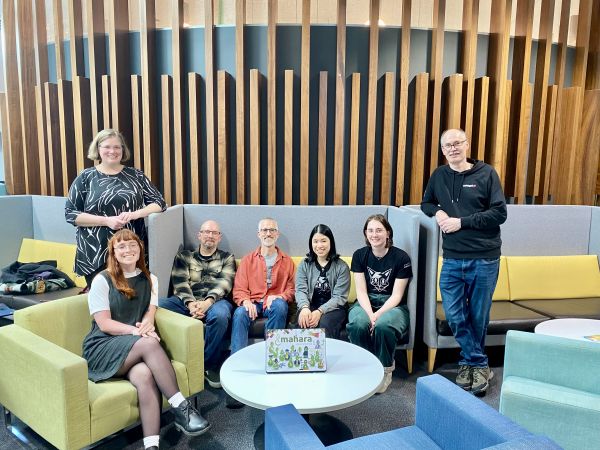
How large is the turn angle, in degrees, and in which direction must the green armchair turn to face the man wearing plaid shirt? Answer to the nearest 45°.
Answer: approximately 90° to its left

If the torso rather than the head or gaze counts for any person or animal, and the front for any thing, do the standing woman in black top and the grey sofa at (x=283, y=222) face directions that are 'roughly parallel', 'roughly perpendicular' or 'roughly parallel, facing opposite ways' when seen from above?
roughly parallel

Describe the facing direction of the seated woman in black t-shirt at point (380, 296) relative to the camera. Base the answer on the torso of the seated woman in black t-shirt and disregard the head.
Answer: toward the camera

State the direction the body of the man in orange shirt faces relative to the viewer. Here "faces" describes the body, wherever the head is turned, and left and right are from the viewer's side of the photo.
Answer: facing the viewer

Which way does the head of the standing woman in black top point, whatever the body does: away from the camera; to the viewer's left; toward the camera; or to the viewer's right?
toward the camera

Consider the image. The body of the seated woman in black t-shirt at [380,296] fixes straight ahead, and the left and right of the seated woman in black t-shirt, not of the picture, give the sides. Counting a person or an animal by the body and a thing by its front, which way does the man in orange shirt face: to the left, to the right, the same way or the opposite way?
the same way

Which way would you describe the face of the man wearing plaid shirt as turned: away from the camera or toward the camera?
toward the camera

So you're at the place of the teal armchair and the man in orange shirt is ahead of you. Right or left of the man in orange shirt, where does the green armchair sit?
left

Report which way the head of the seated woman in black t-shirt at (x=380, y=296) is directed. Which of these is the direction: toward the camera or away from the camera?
toward the camera

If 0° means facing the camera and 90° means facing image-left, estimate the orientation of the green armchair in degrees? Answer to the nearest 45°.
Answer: approximately 315°

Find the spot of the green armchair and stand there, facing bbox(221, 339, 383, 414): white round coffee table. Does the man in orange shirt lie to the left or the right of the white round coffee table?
left

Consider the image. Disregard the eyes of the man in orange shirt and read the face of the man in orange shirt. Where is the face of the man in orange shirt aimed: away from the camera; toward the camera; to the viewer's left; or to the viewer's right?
toward the camera

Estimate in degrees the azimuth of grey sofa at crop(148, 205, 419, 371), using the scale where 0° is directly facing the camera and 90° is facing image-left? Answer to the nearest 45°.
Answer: approximately 0°

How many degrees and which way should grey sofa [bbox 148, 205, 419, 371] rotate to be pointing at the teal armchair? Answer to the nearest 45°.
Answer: approximately 45° to its left

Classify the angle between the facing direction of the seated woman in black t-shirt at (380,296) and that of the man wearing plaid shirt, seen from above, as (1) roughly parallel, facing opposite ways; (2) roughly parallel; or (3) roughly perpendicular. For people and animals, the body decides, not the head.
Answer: roughly parallel

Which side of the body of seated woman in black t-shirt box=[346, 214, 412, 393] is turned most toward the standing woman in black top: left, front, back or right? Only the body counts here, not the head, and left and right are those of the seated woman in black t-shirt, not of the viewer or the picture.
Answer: right
